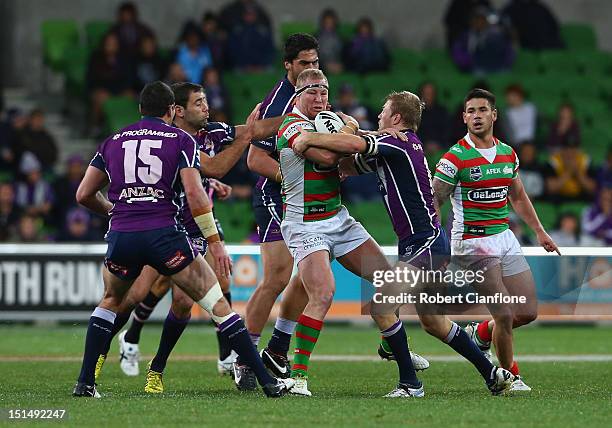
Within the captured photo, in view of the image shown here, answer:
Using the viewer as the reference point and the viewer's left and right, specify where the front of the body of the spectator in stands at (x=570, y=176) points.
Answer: facing the viewer

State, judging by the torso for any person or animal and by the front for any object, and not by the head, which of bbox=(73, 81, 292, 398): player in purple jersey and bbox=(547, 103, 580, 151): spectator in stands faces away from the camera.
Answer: the player in purple jersey

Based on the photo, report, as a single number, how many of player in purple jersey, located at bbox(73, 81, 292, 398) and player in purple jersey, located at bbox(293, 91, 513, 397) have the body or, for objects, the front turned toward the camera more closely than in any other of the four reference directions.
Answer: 0

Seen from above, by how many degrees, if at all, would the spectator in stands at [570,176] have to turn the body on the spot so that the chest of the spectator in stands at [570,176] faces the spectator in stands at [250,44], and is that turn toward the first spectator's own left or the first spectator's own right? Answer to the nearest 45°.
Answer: approximately 90° to the first spectator's own right

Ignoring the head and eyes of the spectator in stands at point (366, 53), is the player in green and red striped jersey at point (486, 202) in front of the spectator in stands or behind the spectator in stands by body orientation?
in front

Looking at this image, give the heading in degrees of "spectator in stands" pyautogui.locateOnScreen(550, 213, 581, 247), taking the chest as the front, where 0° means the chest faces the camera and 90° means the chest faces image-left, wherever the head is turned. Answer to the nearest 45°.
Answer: approximately 0°

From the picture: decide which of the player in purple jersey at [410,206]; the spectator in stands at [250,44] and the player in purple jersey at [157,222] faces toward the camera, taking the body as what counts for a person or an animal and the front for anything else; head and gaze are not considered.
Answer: the spectator in stands

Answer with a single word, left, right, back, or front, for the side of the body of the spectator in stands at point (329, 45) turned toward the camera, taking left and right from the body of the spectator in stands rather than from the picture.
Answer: front

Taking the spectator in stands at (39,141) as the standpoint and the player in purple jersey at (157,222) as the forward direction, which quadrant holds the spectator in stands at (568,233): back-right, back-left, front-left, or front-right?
front-left

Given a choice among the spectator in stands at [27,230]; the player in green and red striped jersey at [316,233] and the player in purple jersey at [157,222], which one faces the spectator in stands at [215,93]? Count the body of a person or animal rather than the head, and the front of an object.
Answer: the player in purple jersey

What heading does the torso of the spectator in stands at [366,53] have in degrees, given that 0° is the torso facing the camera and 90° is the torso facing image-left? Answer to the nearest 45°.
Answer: approximately 0°

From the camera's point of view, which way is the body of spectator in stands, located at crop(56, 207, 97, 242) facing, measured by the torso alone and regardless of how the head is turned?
toward the camera

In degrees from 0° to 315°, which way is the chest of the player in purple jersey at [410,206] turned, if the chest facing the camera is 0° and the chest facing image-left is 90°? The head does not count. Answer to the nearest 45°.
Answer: approximately 90°

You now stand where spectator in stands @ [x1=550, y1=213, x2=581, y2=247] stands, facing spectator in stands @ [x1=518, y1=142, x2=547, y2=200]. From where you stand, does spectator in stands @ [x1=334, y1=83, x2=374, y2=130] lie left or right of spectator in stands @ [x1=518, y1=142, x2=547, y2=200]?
left
